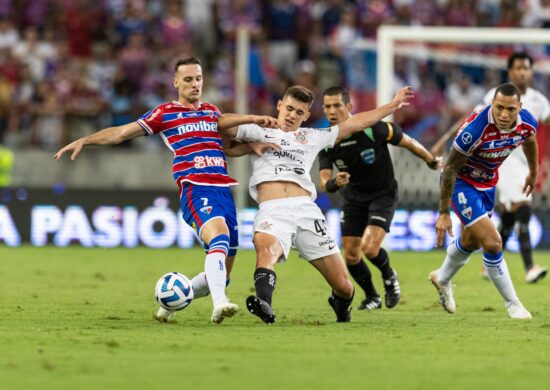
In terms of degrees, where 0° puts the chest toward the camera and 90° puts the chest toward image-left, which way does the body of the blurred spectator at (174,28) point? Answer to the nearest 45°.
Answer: approximately 0°

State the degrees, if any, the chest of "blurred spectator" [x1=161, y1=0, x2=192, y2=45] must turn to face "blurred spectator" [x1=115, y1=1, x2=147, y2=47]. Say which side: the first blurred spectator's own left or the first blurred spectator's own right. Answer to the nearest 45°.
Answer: approximately 90° to the first blurred spectator's own right

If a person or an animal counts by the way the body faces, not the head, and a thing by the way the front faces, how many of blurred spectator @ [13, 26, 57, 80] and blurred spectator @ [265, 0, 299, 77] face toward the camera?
2

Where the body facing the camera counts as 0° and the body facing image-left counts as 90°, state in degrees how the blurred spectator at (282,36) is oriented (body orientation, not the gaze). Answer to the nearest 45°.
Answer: approximately 0°
